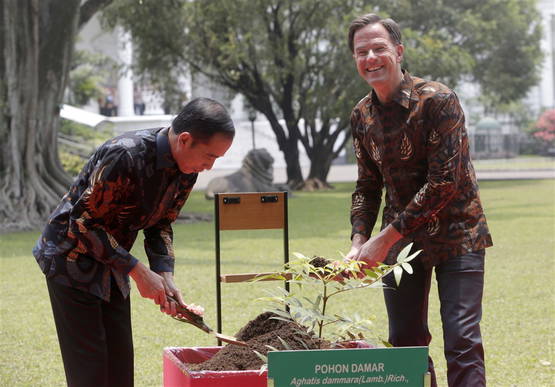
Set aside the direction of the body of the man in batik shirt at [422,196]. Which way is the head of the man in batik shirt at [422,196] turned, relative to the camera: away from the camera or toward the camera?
toward the camera

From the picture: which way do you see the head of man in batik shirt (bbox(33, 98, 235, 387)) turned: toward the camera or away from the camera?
toward the camera

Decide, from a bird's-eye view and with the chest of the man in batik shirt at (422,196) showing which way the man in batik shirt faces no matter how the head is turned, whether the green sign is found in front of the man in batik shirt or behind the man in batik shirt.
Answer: in front

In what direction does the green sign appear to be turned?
toward the camera

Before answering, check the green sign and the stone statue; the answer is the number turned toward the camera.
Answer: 1

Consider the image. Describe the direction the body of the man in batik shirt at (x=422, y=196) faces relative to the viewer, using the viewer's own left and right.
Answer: facing the viewer and to the left of the viewer

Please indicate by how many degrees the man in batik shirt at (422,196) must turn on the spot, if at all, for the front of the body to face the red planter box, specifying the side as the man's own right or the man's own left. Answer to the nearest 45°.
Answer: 0° — they already face it

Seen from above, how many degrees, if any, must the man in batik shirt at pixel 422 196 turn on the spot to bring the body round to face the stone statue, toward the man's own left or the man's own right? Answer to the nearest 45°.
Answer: approximately 135° to the man's own right

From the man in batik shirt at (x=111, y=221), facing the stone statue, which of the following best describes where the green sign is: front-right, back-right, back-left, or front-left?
back-right

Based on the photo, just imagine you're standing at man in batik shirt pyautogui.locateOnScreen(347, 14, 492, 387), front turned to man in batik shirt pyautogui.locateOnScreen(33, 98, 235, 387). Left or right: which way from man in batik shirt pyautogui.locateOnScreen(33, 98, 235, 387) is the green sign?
left
